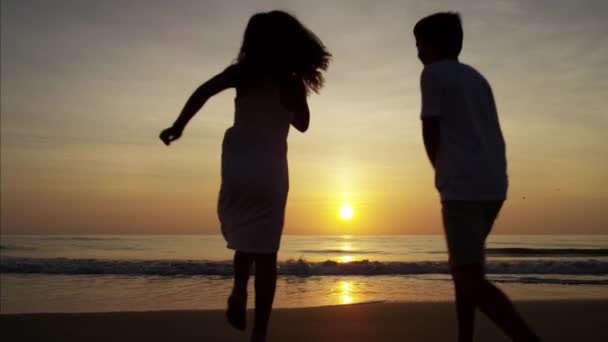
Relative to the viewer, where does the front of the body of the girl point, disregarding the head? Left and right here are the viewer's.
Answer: facing away from the viewer and to the right of the viewer

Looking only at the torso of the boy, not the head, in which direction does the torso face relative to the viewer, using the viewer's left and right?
facing away from the viewer and to the left of the viewer

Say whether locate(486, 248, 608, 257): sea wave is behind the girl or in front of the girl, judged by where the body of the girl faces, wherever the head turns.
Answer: in front

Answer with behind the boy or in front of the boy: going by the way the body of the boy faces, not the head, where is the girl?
in front

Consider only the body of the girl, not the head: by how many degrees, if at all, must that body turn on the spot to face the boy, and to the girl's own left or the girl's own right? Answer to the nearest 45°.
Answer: approximately 90° to the girl's own right

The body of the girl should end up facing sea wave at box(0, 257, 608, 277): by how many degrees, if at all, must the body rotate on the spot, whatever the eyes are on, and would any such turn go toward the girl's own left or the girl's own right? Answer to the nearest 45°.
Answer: approximately 45° to the girl's own left

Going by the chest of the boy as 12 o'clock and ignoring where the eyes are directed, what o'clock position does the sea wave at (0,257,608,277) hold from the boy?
The sea wave is roughly at 1 o'clock from the boy.

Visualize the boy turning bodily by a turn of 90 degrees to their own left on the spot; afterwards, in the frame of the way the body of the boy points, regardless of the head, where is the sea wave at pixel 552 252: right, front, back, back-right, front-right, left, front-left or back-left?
back-right

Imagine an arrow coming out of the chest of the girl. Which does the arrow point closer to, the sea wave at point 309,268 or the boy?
the sea wave
